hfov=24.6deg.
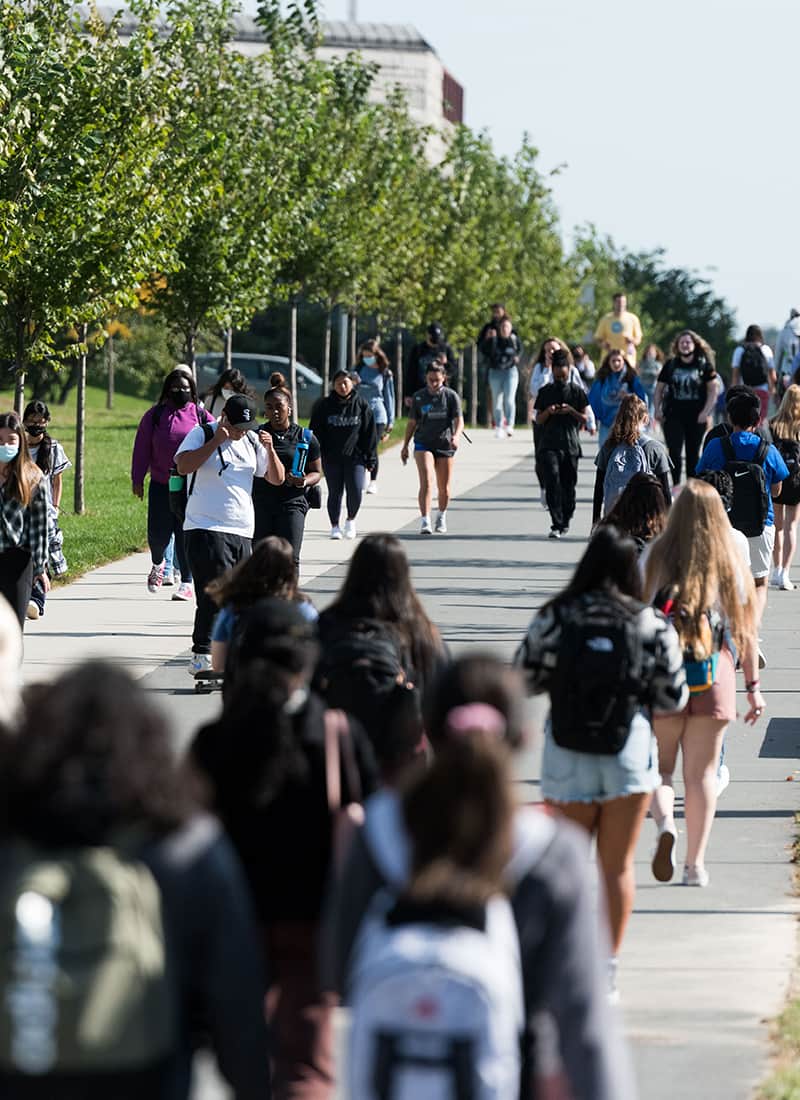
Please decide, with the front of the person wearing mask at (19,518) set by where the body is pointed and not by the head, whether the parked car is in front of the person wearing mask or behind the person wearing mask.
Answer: behind

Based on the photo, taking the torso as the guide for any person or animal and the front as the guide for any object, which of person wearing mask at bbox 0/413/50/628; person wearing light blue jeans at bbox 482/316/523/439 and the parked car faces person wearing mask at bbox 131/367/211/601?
person wearing light blue jeans at bbox 482/316/523/439

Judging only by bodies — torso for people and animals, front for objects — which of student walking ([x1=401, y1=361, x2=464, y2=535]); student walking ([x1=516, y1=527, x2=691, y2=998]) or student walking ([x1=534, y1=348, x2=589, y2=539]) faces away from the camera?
student walking ([x1=516, y1=527, x2=691, y2=998])

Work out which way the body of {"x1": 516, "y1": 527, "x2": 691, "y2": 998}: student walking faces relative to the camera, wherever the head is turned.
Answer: away from the camera

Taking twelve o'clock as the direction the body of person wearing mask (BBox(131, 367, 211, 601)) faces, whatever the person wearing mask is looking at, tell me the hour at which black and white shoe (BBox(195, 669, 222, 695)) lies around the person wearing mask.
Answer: The black and white shoe is roughly at 12 o'clock from the person wearing mask.

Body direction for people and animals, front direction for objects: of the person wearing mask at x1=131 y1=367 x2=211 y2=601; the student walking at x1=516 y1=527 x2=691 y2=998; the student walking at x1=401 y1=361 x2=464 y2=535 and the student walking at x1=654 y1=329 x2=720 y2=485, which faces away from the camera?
the student walking at x1=516 y1=527 x2=691 y2=998
